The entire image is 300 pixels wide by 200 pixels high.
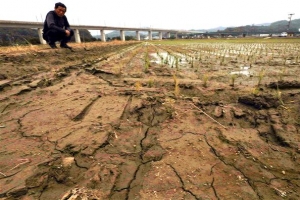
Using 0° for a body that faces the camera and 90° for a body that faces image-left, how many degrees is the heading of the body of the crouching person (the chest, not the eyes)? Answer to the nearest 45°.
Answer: approximately 315°
